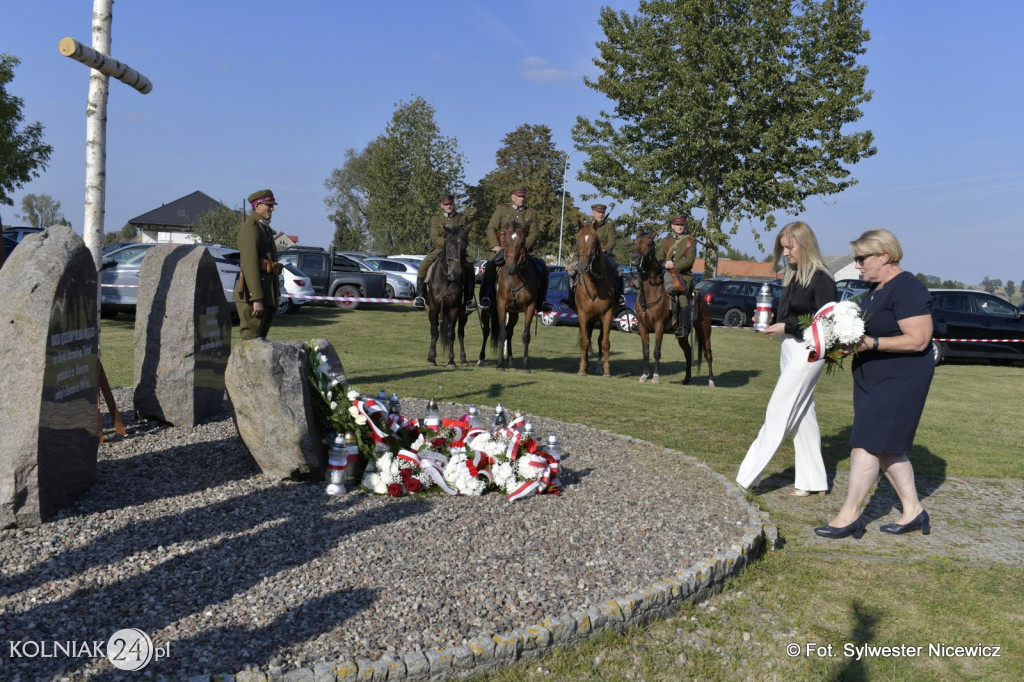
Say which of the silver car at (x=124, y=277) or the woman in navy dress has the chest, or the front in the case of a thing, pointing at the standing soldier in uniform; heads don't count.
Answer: the woman in navy dress

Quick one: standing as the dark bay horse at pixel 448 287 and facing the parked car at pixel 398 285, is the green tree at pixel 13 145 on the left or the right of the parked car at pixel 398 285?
left

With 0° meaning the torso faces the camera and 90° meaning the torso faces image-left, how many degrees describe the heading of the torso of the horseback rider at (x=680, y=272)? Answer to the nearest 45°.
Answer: approximately 45°

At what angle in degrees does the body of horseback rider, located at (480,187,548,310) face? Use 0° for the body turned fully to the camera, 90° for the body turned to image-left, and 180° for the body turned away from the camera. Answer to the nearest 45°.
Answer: approximately 0°

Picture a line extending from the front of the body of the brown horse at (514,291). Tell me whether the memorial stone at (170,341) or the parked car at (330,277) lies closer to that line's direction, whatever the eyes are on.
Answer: the memorial stone

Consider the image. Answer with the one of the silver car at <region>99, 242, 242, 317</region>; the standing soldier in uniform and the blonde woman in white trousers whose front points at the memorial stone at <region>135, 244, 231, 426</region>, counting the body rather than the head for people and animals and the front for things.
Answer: the blonde woman in white trousers

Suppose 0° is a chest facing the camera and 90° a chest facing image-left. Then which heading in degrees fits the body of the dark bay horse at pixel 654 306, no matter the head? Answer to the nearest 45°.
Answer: approximately 45°

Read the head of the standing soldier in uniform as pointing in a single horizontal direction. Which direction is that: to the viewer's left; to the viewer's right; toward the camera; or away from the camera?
to the viewer's right

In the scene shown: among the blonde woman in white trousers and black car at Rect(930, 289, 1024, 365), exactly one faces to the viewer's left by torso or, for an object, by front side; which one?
the blonde woman in white trousers

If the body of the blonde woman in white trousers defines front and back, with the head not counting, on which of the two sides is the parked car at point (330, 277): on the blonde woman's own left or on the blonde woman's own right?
on the blonde woman's own right

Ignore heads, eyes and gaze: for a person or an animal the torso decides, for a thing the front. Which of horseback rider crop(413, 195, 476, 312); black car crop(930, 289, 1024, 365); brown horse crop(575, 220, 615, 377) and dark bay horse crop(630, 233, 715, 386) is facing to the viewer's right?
the black car

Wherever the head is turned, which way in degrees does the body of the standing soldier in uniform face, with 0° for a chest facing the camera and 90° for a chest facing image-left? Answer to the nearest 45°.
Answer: approximately 270°

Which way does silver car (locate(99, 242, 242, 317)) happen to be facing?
to the viewer's left

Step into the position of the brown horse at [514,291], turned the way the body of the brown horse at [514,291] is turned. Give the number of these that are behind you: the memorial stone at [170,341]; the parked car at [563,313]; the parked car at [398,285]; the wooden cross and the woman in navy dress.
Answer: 2

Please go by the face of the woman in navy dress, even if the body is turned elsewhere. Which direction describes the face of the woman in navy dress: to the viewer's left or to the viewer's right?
to the viewer's left
